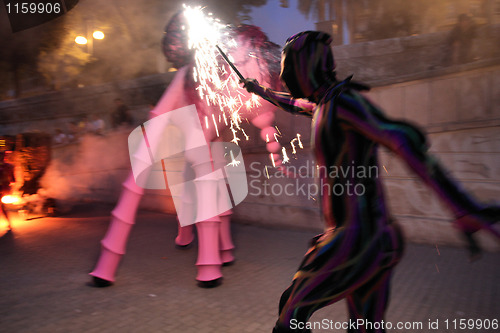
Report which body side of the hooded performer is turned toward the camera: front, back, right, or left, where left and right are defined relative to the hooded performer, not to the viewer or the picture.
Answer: left

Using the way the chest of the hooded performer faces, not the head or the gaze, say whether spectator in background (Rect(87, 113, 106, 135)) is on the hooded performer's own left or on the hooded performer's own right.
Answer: on the hooded performer's own right

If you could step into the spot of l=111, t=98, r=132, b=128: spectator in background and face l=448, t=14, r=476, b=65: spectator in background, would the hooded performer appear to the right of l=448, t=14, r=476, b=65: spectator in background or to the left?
right

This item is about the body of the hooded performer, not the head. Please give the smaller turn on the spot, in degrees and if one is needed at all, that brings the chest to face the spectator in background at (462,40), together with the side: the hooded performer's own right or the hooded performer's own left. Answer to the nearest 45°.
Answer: approximately 90° to the hooded performer's own right

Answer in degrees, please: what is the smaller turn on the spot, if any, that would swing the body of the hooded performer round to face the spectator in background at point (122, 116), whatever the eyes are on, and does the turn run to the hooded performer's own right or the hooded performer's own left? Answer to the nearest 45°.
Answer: approximately 45° to the hooded performer's own right

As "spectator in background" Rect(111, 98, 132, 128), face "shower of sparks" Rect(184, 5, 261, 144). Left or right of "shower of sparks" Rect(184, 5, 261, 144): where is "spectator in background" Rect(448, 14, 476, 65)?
left
